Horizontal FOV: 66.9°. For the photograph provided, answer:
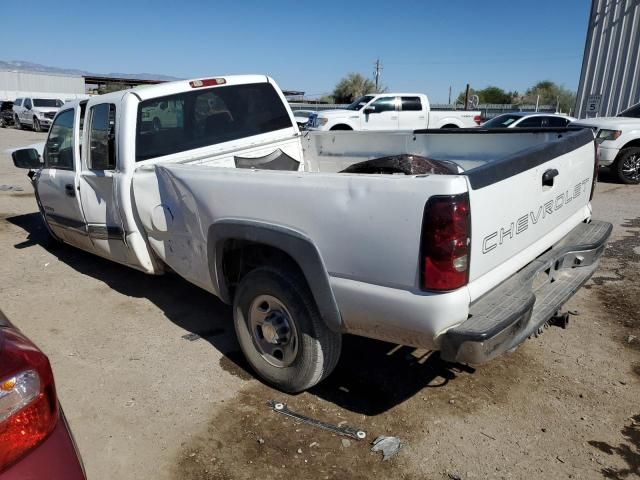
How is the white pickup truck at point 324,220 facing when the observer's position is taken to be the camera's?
facing away from the viewer and to the left of the viewer

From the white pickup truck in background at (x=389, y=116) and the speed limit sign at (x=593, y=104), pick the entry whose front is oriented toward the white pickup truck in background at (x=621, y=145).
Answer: the speed limit sign

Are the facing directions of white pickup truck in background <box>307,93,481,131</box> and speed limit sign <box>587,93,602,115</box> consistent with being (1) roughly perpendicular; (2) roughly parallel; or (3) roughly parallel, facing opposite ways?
roughly perpendicular

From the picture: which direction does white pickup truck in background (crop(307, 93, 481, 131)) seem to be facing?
to the viewer's left

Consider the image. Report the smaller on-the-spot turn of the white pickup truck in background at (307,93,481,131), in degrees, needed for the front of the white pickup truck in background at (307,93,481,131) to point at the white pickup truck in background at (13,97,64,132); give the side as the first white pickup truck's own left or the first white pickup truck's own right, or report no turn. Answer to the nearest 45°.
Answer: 0° — it already faces it

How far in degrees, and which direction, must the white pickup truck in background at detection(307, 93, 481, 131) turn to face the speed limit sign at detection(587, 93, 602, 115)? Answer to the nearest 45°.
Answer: approximately 180°

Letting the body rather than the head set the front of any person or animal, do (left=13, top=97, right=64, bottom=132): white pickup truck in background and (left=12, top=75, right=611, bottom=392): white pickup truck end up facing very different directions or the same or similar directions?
very different directions

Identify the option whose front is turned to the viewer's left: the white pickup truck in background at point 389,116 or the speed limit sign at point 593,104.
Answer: the white pickup truck in background

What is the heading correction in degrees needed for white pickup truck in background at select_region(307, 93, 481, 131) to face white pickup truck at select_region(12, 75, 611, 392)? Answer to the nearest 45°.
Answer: approximately 90° to its left
